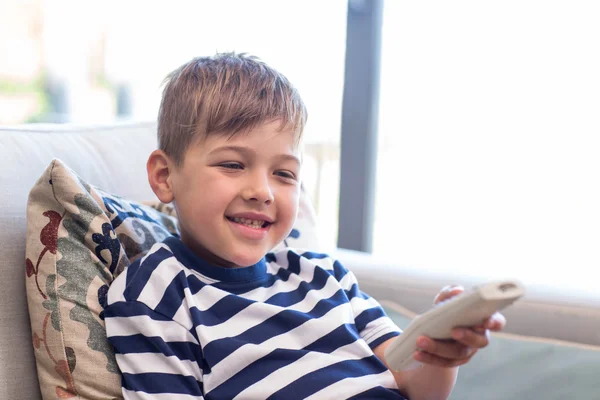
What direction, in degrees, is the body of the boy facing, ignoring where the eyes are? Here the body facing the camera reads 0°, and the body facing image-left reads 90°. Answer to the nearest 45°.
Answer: approximately 315°

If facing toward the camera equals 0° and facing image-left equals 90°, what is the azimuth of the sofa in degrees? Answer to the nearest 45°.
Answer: approximately 315°
